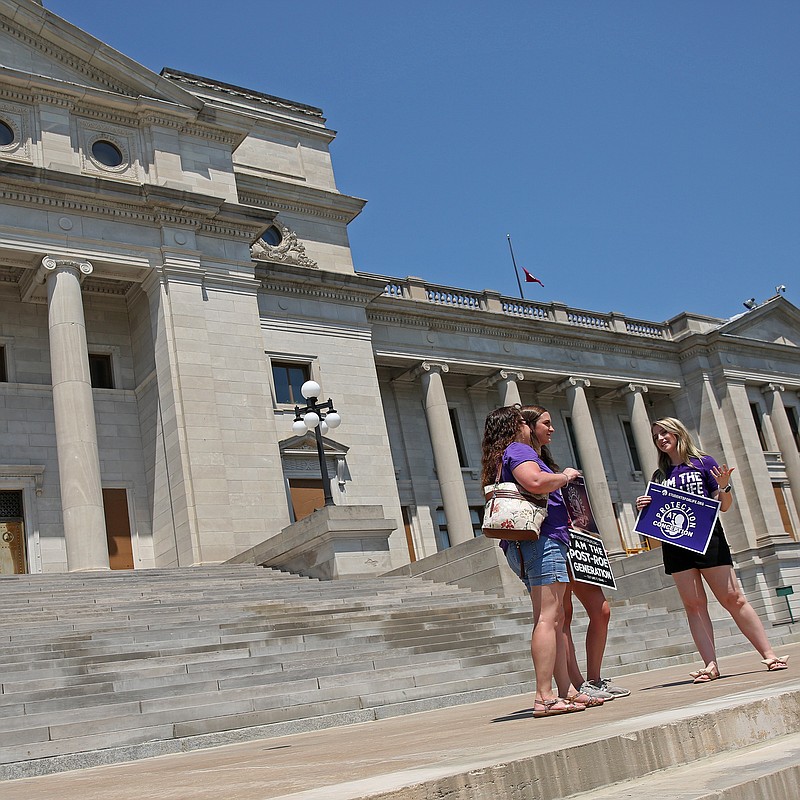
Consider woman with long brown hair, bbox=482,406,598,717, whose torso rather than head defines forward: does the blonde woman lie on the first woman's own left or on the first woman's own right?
on the first woman's own left

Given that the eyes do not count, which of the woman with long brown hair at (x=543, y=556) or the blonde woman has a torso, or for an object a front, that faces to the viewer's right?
the woman with long brown hair

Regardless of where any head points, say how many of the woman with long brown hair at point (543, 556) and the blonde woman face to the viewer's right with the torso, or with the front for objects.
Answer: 1

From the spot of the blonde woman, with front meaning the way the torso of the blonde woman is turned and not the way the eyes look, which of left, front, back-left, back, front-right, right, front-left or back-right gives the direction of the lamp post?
right

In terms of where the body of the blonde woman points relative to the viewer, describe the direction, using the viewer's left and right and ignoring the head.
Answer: facing the viewer and to the left of the viewer

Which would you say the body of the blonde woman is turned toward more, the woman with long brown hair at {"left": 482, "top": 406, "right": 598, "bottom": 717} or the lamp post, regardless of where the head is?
the woman with long brown hair

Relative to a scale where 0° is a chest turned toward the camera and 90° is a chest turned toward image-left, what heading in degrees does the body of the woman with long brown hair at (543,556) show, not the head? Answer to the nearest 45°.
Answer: approximately 270°

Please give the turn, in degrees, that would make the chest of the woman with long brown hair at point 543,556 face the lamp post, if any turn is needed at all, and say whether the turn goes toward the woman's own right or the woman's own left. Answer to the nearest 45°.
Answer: approximately 90° to the woman's own left

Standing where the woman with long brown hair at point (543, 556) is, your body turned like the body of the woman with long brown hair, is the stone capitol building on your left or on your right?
on your left
